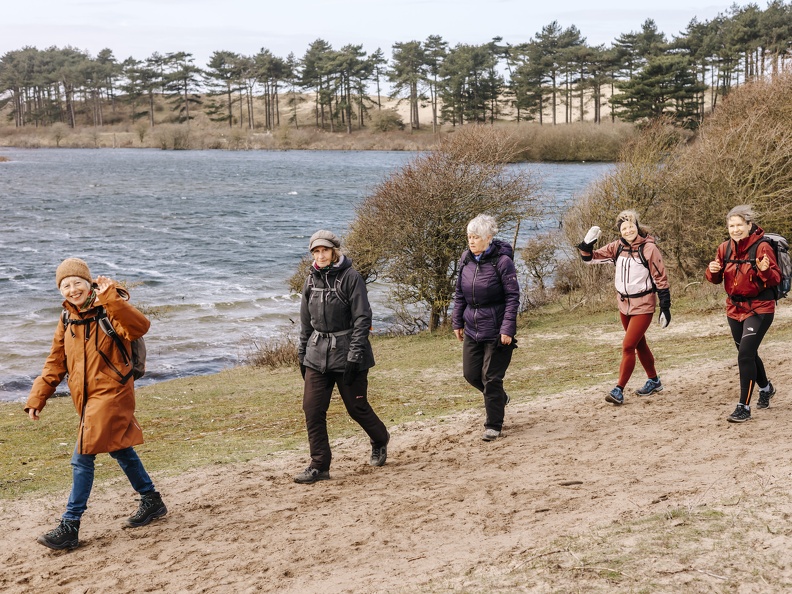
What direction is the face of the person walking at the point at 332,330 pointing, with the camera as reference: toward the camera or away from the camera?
toward the camera

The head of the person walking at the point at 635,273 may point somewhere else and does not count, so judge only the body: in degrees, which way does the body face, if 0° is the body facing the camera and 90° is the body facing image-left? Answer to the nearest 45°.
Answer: approximately 45°

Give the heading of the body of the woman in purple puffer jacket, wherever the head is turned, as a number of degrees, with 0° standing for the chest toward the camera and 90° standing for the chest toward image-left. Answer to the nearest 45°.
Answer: approximately 45°

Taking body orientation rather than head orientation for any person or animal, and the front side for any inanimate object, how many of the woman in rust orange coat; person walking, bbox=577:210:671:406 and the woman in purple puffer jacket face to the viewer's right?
0

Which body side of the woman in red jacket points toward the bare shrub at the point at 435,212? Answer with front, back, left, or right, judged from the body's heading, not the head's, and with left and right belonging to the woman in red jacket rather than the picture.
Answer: right

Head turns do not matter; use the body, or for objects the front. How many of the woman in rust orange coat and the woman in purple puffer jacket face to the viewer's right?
0

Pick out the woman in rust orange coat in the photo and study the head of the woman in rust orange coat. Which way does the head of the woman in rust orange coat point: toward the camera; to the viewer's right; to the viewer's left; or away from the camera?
toward the camera

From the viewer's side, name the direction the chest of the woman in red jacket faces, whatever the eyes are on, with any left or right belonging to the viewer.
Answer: facing the viewer and to the left of the viewer

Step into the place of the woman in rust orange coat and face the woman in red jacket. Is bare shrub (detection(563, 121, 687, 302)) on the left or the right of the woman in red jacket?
left

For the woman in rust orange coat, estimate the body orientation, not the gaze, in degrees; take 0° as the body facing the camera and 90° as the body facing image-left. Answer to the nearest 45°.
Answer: approximately 45°

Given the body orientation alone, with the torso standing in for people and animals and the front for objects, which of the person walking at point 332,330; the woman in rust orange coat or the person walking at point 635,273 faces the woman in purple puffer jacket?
the person walking at point 635,273

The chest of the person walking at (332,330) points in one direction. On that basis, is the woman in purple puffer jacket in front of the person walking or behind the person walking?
behind

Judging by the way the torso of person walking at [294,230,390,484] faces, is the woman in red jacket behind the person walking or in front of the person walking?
behind

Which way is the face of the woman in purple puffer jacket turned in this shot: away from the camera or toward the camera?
toward the camera

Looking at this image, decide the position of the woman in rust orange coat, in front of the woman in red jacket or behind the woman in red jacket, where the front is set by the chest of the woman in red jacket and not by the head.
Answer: in front
